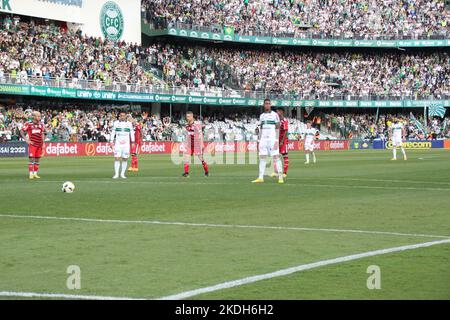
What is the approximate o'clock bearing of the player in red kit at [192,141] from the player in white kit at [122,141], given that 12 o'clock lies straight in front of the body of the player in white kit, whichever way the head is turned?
The player in red kit is roughly at 9 o'clock from the player in white kit.

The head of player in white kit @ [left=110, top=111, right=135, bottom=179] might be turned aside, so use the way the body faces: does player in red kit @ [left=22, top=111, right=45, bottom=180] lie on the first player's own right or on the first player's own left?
on the first player's own right

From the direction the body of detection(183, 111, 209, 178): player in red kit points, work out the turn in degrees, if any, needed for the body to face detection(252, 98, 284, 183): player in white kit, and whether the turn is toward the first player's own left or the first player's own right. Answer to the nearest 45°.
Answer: approximately 90° to the first player's own left

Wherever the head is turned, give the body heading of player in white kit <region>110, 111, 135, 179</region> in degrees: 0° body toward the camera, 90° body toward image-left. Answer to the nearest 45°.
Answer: approximately 0°

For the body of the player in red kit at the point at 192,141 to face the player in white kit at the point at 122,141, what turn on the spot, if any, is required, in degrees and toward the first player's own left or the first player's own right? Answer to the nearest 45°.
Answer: approximately 45° to the first player's own right

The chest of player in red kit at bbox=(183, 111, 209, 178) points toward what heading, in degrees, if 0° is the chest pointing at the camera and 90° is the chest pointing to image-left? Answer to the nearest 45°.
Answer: approximately 45°
